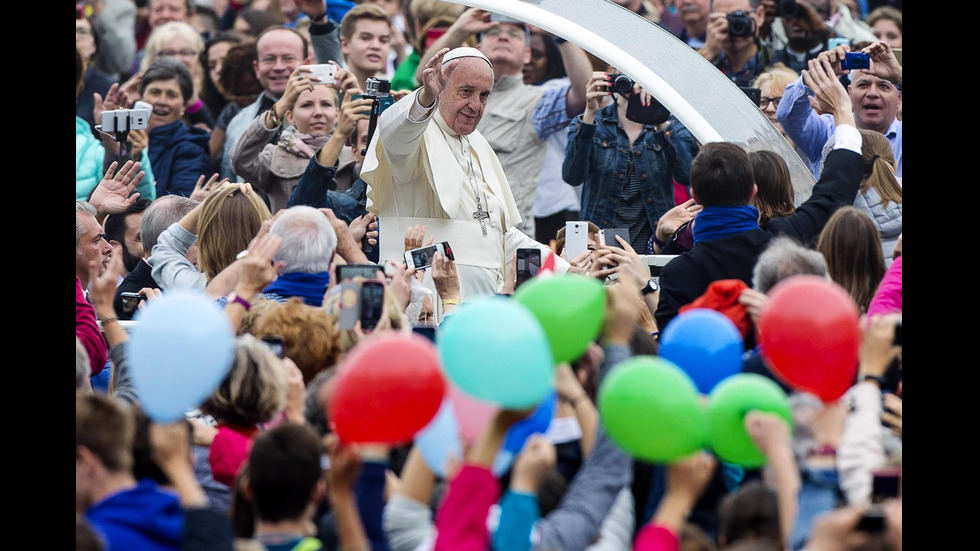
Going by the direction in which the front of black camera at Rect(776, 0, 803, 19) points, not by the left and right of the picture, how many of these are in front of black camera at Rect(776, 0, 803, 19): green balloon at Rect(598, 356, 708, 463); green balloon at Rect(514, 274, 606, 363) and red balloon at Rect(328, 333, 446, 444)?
3

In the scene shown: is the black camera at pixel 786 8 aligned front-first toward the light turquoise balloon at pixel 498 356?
yes

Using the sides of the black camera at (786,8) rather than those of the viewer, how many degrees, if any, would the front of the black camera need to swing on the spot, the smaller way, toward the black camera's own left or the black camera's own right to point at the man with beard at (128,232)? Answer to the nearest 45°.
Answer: approximately 45° to the black camera's own right

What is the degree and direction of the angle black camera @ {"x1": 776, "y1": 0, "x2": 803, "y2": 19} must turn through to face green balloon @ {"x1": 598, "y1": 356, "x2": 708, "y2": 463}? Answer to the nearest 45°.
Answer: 0° — it already faces it

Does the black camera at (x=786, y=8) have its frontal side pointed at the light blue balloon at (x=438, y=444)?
yes

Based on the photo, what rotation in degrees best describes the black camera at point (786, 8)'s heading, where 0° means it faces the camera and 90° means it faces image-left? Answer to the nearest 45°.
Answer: approximately 0°

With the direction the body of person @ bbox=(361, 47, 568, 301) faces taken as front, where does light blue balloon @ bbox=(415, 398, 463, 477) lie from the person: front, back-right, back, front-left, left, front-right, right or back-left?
front-right

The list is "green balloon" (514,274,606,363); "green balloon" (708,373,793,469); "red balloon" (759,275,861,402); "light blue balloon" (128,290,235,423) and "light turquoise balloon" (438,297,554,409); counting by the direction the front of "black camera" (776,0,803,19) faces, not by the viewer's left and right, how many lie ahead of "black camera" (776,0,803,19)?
5

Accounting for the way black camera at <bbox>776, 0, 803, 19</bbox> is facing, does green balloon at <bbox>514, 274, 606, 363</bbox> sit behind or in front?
in front

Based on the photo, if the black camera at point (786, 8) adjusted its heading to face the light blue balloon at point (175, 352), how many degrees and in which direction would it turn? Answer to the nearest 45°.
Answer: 0° — it already faces it

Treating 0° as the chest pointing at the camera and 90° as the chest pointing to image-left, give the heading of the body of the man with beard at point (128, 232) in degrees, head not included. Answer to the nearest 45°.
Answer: approximately 270°
